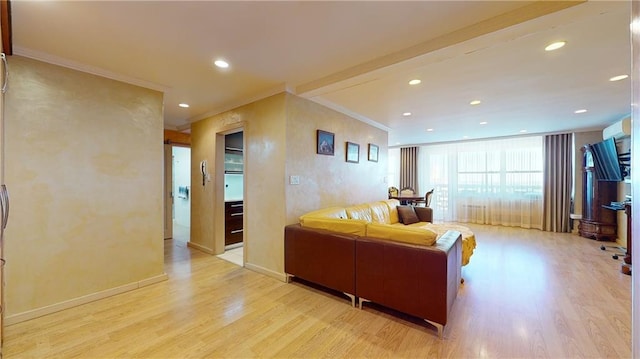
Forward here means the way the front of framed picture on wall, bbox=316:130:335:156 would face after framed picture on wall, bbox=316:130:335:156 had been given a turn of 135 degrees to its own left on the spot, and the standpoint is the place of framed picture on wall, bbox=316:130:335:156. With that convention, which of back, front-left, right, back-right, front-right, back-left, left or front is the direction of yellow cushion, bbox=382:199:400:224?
front-right

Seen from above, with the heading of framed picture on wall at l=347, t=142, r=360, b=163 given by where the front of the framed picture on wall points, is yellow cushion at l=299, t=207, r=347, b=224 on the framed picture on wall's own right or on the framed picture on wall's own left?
on the framed picture on wall's own right

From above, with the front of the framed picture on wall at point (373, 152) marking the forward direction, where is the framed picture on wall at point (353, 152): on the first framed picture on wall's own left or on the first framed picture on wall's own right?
on the first framed picture on wall's own right

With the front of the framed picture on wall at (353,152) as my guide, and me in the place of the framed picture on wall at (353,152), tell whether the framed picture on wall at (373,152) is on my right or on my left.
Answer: on my left

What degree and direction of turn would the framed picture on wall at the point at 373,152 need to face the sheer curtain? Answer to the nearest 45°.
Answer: approximately 90° to its left

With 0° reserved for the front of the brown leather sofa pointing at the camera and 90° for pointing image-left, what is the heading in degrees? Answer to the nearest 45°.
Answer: approximately 225°

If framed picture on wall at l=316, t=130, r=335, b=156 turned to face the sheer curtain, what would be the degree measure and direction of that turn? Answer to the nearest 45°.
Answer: approximately 90° to its left

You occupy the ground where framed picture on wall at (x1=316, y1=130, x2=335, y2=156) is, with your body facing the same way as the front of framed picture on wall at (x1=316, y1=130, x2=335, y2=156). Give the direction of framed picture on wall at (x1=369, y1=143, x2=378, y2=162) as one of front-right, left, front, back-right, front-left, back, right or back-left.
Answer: left
